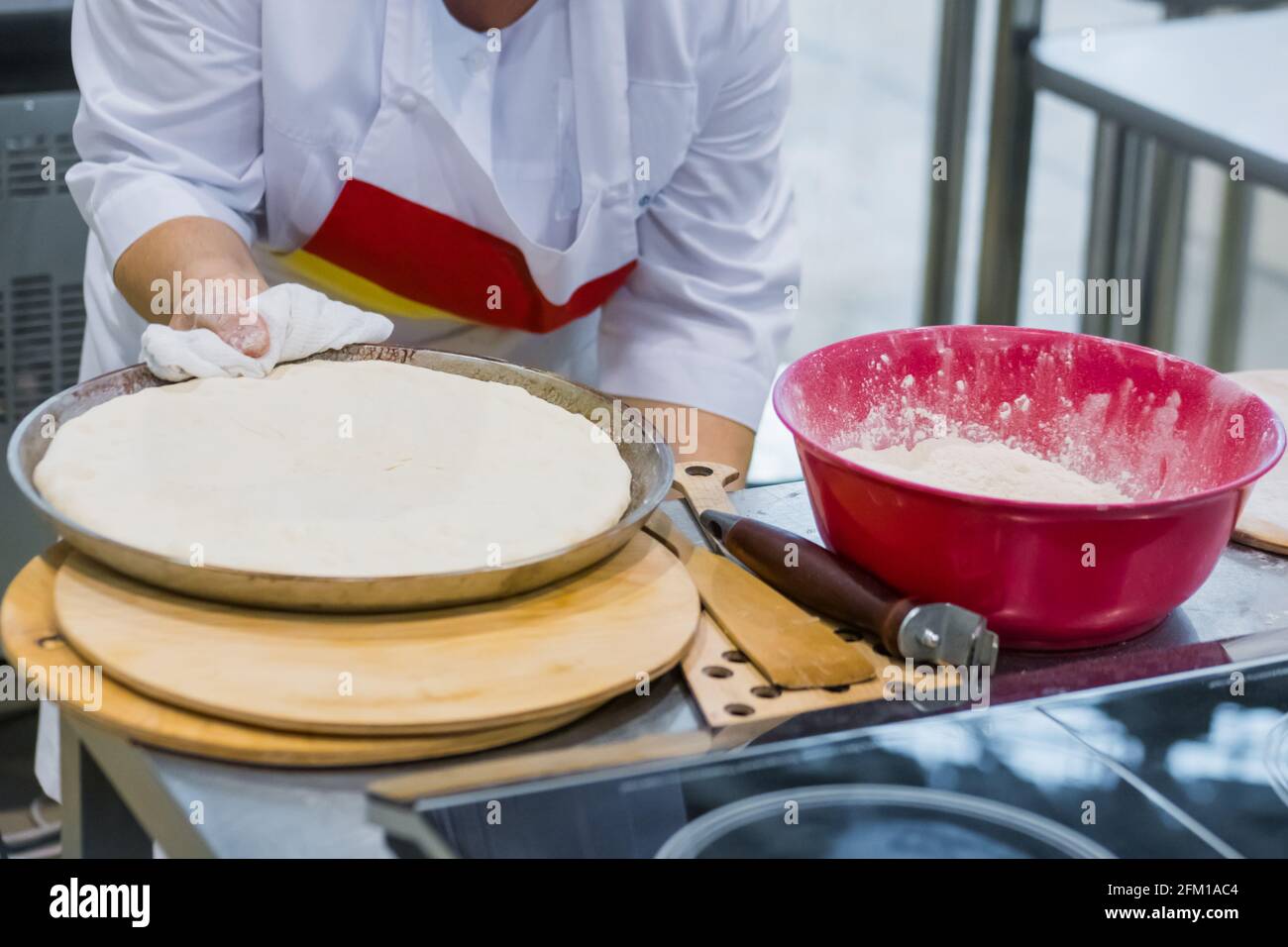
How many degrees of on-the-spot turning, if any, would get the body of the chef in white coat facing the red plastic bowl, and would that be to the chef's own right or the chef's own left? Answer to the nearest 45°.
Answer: approximately 45° to the chef's own left

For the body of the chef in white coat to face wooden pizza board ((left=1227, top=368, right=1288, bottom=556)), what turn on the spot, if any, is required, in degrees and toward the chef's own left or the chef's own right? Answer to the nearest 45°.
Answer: approximately 45° to the chef's own left

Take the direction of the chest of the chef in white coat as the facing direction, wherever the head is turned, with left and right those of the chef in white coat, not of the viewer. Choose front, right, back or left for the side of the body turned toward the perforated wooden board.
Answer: front

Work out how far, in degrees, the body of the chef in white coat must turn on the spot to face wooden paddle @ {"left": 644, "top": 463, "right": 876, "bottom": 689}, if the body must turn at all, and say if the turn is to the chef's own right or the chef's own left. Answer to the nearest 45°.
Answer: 0° — they already face it

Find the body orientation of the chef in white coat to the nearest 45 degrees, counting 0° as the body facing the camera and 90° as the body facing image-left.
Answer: approximately 0°

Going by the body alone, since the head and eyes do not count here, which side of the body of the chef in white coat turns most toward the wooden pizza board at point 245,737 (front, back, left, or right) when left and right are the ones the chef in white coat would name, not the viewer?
front

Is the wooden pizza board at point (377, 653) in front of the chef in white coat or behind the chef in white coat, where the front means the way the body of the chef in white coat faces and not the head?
in front

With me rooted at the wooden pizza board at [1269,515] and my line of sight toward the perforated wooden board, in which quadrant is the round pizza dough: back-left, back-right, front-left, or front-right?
front-right

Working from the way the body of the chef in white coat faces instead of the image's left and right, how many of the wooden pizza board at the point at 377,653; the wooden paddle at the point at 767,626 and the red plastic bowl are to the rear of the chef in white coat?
0
